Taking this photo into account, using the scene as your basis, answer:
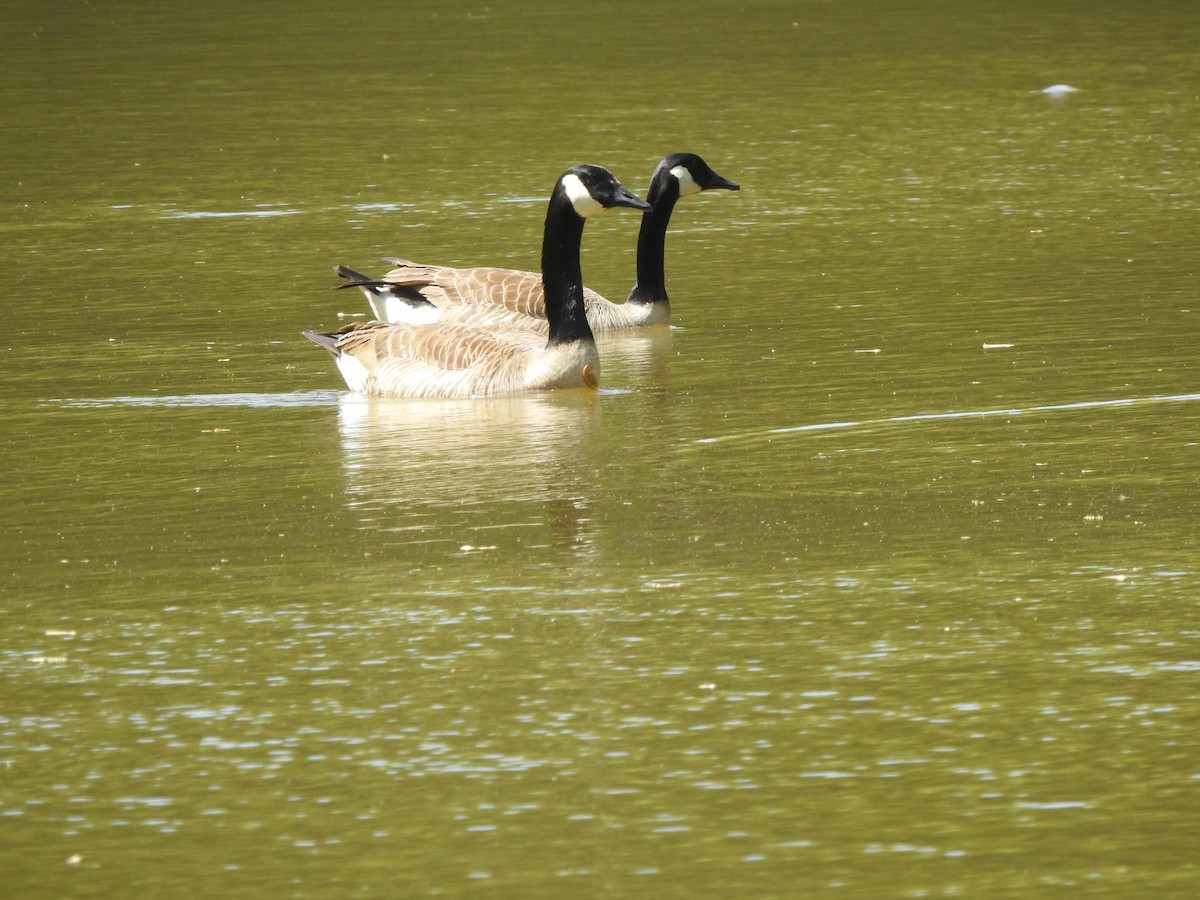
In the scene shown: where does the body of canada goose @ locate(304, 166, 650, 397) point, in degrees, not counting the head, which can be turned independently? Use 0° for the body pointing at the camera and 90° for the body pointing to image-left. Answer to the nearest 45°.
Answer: approximately 270°

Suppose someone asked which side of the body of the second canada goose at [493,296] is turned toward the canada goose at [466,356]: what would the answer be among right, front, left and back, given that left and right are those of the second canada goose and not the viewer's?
right

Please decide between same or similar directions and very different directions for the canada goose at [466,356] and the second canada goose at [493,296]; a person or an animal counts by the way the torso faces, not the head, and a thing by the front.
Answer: same or similar directions

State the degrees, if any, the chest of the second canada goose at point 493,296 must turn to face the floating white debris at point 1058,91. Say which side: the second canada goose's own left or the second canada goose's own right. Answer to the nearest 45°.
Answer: approximately 45° to the second canada goose's own left

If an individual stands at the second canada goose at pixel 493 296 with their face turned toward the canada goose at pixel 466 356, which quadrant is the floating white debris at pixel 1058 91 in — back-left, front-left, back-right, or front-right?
back-left

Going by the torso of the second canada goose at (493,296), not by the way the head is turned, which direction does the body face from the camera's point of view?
to the viewer's right

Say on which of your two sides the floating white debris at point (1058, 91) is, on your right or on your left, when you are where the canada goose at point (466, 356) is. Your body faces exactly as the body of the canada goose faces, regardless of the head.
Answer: on your left

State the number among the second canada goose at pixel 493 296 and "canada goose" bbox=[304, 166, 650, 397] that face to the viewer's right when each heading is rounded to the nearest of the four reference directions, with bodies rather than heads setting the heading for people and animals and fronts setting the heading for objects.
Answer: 2

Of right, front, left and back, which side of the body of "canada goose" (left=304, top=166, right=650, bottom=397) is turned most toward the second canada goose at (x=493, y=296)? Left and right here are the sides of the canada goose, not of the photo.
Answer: left
